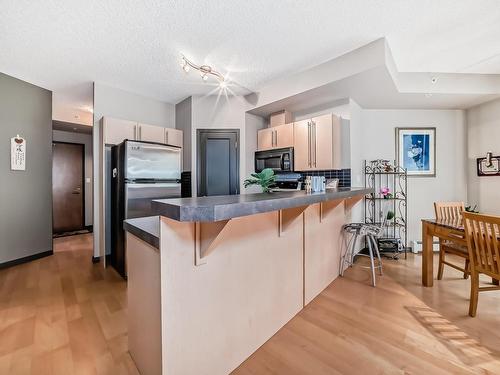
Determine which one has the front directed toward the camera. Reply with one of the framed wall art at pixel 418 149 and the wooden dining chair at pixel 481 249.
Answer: the framed wall art

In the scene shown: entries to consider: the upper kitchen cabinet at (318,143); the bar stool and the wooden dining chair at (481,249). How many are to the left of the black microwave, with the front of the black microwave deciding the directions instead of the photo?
3

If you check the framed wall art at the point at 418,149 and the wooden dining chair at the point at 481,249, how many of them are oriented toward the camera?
1

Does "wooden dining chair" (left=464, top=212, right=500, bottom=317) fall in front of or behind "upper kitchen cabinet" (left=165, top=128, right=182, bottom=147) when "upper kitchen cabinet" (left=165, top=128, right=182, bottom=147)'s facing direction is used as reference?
in front

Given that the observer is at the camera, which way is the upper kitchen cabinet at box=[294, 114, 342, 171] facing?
facing the viewer and to the left of the viewer

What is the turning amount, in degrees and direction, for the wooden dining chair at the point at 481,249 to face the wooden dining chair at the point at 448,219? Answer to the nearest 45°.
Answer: approximately 45° to its left

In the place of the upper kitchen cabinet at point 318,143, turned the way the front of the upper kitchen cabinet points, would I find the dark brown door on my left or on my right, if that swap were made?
on my right

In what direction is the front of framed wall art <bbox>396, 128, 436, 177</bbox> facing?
toward the camera

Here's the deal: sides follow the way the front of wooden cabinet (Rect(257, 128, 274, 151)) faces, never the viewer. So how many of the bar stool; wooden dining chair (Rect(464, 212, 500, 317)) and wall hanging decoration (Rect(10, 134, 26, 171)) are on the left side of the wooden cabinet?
2

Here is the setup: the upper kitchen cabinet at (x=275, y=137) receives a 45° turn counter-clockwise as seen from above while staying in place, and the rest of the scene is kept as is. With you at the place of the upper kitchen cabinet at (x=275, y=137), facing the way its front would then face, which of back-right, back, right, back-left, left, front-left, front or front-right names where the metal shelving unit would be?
left

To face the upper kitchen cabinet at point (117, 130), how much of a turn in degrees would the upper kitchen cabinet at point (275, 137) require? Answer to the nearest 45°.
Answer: approximately 45° to its right

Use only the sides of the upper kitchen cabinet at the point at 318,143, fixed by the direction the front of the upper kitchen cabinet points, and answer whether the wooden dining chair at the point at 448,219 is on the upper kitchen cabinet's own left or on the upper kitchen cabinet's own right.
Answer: on the upper kitchen cabinet's own left

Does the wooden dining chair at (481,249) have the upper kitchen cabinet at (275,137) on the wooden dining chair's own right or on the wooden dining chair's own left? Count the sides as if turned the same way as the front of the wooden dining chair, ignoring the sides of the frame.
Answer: on the wooden dining chair's own left

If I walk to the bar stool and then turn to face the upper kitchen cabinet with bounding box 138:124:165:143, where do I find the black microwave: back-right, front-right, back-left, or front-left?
front-right
